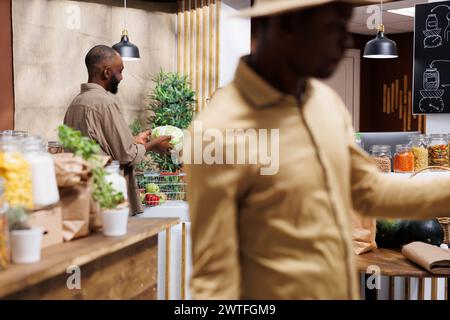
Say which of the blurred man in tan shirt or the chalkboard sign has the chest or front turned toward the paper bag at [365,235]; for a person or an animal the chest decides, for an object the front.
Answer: the chalkboard sign

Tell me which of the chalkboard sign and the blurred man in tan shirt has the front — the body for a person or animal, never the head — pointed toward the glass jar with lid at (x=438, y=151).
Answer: the chalkboard sign

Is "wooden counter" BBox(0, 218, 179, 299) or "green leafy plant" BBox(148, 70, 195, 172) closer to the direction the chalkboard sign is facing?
the wooden counter

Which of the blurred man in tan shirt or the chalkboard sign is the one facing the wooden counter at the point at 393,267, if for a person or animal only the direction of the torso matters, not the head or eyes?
the chalkboard sign

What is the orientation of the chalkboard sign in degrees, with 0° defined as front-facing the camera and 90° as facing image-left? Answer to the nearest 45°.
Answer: approximately 0°

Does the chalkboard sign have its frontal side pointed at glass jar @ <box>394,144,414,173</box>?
yes

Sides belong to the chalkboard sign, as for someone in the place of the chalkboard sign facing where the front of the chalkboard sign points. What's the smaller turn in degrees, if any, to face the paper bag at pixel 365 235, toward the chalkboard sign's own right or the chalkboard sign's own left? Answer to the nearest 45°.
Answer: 0° — it already faces it

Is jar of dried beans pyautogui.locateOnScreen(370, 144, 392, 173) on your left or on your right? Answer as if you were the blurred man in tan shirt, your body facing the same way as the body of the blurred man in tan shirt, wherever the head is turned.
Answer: on your left

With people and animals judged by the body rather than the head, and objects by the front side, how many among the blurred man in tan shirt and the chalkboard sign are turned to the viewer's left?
0

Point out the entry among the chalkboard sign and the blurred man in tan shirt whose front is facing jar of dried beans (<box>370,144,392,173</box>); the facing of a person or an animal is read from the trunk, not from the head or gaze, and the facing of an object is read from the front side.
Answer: the chalkboard sign

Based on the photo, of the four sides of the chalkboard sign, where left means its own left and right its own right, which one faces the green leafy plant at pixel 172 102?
right

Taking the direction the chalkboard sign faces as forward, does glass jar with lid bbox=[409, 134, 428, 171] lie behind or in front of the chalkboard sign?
in front
